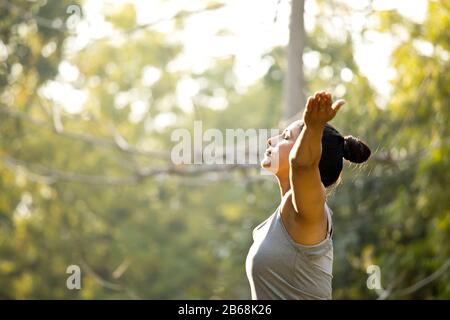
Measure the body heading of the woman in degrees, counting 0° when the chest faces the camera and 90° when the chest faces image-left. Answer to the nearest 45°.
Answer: approximately 90°

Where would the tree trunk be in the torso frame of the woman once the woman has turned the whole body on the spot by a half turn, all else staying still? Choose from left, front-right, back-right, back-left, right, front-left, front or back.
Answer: left

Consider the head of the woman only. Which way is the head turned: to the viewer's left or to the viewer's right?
to the viewer's left
